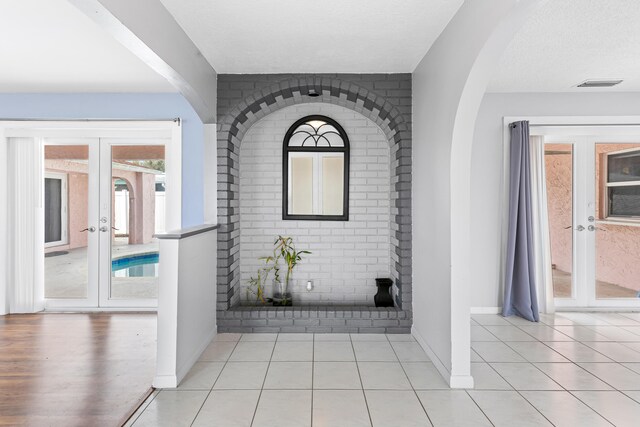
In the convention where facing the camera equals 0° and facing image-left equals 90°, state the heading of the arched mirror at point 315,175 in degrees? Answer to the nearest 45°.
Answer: approximately 0°

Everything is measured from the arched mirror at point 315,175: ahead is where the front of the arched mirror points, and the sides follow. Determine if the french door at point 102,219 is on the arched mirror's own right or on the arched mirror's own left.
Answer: on the arched mirror's own right

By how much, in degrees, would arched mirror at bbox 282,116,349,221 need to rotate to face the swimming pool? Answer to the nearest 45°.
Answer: approximately 90° to its right

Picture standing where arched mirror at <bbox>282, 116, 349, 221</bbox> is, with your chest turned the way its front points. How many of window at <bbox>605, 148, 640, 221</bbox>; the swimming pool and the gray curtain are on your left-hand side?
2

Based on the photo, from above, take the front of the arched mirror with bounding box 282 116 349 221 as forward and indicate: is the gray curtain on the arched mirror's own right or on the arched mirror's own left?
on the arched mirror's own left

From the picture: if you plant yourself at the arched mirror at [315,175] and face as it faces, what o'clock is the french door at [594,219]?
The french door is roughly at 9 o'clock from the arched mirror.

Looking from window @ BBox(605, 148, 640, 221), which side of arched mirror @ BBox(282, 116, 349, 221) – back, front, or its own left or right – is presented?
left
